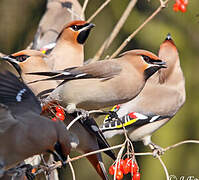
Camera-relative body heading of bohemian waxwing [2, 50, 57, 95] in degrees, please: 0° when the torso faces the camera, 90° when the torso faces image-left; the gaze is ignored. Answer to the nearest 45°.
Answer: approximately 90°

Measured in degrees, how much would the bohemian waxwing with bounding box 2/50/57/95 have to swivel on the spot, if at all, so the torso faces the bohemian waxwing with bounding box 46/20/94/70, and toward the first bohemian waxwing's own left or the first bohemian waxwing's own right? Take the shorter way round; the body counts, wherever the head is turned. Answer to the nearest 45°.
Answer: approximately 135° to the first bohemian waxwing's own right

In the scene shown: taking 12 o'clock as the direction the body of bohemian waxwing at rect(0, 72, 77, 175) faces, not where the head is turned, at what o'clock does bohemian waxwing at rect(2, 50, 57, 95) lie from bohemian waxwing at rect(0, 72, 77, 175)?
bohemian waxwing at rect(2, 50, 57, 95) is roughly at 9 o'clock from bohemian waxwing at rect(0, 72, 77, 175).

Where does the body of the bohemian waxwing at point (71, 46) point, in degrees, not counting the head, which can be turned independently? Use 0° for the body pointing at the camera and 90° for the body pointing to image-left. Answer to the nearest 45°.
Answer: approximately 270°

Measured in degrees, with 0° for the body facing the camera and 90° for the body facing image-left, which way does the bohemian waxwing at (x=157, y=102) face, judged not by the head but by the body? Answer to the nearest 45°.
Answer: approximately 270°
